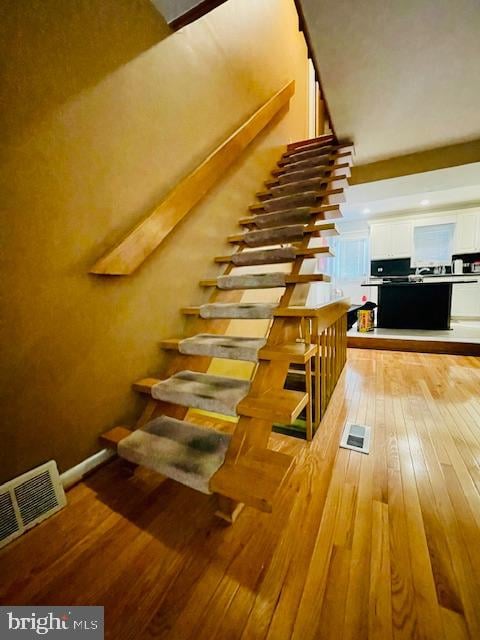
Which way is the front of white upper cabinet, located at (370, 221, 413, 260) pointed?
toward the camera

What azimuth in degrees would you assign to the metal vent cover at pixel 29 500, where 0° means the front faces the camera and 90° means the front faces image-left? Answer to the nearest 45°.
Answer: approximately 315°

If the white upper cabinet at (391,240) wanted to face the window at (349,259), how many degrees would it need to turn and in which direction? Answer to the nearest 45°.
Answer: approximately 90° to its right

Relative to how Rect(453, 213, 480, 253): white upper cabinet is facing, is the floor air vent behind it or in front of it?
in front

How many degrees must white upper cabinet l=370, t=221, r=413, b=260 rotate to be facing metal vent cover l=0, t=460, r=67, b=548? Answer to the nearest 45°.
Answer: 0° — it already faces it

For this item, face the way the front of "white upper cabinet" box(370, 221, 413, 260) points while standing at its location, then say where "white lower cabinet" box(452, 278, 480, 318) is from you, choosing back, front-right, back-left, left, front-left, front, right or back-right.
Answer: left

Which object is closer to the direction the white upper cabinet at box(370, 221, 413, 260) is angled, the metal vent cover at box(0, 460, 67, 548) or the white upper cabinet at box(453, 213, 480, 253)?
the metal vent cover

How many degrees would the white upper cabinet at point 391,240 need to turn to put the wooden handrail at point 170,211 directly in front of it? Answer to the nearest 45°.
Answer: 0° — it already faces it

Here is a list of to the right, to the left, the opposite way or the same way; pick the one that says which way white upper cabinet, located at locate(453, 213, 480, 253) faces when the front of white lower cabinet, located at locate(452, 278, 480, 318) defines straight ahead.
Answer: the same way

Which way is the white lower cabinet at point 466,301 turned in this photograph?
toward the camera

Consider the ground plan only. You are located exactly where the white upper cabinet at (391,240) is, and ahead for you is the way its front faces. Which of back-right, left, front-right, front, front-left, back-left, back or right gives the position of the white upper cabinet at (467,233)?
left

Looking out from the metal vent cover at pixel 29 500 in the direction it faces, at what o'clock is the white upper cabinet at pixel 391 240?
The white upper cabinet is roughly at 10 o'clock from the metal vent cover.

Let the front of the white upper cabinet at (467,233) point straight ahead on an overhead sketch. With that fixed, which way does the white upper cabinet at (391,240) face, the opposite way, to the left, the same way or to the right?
the same way
